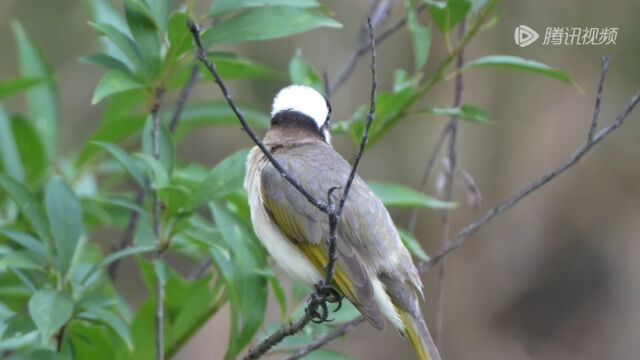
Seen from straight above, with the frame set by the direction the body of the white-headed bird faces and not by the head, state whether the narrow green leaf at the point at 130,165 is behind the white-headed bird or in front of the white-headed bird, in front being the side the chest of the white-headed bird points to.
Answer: in front

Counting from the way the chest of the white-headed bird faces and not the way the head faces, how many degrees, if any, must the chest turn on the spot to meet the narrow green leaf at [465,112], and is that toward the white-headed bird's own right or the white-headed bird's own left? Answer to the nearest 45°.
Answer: approximately 90° to the white-headed bird's own right

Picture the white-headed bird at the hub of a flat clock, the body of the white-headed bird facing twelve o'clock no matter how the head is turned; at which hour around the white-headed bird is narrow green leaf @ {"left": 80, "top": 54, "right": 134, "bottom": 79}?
The narrow green leaf is roughly at 11 o'clock from the white-headed bird.

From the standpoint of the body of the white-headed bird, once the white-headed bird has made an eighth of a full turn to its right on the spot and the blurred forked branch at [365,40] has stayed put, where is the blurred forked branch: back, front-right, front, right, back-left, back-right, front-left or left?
front

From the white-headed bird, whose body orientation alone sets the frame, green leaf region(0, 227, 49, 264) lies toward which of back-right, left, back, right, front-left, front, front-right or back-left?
front-left

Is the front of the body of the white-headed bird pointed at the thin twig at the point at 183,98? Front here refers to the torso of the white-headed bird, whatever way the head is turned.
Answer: yes

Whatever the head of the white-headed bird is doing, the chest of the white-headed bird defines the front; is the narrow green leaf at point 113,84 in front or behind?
in front

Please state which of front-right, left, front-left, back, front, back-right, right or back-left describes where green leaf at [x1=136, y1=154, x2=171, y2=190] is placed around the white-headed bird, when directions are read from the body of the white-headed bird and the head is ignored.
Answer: front-left

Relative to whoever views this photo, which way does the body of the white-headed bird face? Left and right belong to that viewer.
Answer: facing away from the viewer and to the left of the viewer

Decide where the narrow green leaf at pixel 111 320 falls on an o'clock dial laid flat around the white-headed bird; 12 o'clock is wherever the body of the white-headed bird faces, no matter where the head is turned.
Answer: The narrow green leaf is roughly at 10 o'clock from the white-headed bird.
